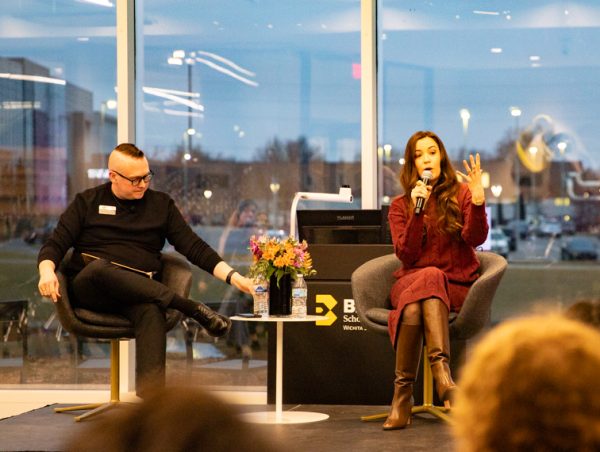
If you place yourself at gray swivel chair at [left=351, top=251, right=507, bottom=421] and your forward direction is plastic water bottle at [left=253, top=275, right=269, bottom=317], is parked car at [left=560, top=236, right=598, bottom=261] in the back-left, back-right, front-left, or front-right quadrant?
back-right

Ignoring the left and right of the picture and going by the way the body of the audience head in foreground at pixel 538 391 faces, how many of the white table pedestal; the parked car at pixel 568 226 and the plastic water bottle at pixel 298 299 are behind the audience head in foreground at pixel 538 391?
0

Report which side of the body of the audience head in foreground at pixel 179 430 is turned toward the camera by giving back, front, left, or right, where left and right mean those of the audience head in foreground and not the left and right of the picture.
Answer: back

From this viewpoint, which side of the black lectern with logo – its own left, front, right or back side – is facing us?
front

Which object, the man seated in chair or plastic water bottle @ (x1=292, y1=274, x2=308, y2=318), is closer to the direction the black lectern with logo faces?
the plastic water bottle

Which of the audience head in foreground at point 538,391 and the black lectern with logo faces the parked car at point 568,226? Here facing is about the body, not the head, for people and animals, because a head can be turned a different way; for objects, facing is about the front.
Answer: the audience head in foreground

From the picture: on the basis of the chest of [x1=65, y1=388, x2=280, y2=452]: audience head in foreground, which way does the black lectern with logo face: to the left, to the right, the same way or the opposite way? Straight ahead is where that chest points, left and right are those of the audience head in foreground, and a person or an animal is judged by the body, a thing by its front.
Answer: the opposite way

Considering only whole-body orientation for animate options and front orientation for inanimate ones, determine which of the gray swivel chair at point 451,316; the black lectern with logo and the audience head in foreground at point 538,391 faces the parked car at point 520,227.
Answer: the audience head in foreground

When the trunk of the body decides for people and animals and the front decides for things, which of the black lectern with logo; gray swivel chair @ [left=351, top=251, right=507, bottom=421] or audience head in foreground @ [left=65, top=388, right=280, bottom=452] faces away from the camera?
the audience head in foreground

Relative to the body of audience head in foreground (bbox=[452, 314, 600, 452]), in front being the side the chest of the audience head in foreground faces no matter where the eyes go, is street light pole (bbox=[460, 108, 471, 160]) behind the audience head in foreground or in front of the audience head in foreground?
in front

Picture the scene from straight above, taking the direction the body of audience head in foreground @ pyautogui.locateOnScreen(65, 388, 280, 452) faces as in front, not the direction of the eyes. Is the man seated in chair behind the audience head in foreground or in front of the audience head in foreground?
in front

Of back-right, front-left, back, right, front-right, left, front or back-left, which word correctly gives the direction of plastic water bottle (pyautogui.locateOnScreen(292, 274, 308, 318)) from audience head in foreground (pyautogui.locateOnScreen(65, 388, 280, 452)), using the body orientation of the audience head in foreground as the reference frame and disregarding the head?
front

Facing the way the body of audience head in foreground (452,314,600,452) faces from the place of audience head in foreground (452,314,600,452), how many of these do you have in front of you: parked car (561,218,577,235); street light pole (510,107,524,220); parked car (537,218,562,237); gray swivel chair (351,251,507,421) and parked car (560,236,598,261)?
5

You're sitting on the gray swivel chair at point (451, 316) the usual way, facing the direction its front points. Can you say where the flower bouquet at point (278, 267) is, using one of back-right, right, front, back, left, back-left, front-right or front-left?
front-right

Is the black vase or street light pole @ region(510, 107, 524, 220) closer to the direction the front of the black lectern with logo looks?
the black vase

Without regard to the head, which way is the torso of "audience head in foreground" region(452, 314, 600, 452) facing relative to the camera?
away from the camera

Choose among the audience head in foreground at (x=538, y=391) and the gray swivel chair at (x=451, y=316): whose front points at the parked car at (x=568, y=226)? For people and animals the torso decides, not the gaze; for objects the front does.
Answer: the audience head in foreground

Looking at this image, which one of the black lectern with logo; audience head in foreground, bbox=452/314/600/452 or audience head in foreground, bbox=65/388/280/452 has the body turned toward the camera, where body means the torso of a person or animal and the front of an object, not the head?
the black lectern with logo
